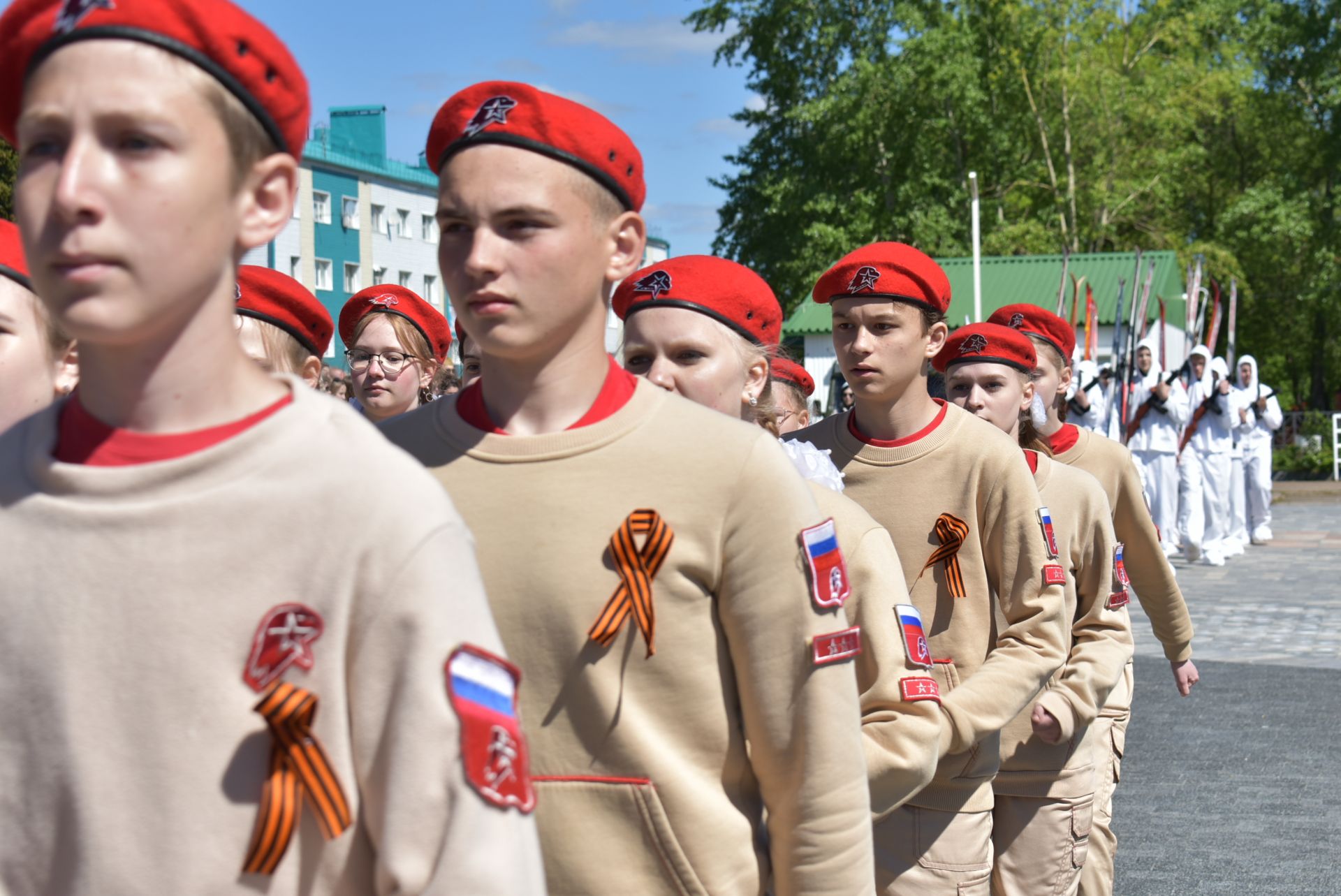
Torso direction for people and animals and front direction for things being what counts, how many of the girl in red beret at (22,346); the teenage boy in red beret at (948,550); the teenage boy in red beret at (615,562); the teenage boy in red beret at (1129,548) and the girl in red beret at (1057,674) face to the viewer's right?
0

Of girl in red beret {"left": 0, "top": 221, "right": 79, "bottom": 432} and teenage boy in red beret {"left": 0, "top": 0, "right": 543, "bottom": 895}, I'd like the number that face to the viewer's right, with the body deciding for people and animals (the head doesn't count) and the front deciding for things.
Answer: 0

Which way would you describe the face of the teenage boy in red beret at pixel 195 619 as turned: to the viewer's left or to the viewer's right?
to the viewer's left

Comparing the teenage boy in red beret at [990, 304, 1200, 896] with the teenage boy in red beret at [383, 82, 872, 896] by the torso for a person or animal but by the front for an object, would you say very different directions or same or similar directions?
same or similar directions

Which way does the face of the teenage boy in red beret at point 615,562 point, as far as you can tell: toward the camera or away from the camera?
toward the camera

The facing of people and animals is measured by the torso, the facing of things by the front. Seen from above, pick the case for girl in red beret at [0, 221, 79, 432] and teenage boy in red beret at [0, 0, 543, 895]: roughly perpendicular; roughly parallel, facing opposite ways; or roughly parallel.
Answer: roughly parallel

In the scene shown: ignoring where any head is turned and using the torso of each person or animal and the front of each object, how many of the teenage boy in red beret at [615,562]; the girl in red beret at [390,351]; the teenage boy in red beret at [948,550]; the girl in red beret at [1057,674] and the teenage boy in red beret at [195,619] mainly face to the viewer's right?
0

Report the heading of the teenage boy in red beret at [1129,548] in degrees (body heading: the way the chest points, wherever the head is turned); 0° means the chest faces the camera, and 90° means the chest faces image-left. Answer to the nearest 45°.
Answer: approximately 45°

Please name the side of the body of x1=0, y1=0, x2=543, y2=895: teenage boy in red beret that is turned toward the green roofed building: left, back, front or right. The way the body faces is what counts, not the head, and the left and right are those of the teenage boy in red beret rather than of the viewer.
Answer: back

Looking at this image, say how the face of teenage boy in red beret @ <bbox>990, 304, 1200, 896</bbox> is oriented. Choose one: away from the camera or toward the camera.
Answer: toward the camera

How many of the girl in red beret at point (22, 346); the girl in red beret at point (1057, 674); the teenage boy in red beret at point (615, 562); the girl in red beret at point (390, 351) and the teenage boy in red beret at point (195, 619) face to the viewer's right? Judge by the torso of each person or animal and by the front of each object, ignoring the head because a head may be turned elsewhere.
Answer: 0

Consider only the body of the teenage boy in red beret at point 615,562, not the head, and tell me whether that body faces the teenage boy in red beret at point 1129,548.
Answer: no

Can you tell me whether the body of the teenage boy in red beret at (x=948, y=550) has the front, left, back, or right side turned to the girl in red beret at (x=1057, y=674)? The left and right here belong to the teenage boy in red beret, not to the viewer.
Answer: back

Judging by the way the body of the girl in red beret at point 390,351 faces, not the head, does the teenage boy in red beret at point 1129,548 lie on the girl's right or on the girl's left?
on the girl's left

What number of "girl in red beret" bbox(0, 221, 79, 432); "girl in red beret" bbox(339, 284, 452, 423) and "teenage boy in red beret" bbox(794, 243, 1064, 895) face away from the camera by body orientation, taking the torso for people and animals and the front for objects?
0

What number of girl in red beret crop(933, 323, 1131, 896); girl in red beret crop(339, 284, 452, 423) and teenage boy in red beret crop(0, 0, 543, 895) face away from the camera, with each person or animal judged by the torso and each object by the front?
0

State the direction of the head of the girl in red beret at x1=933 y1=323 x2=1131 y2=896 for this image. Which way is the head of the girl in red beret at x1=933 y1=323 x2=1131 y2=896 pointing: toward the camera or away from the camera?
toward the camera

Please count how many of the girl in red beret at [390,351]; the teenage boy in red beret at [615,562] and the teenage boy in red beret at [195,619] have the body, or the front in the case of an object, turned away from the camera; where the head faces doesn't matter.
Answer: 0

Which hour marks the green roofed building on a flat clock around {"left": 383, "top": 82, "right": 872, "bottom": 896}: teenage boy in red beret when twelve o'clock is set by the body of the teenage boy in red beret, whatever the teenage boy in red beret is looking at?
The green roofed building is roughly at 5 o'clock from the teenage boy in red beret.

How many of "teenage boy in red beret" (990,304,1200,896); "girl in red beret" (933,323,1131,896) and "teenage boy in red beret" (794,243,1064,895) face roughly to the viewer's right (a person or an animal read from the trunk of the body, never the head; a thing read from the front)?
0

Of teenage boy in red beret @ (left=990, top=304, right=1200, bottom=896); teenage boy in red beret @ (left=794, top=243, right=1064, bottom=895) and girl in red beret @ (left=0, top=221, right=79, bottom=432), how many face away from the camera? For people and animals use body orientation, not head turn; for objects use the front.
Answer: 0

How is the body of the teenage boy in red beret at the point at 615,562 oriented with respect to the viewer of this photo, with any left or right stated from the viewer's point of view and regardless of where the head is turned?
facing the viewer and to the left of the viewer
